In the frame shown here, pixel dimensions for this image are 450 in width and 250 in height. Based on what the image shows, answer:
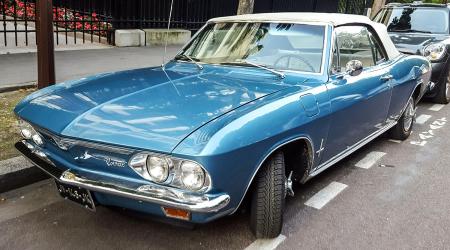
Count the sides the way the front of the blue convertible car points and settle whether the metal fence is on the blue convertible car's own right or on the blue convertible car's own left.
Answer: on the blue convertible car's own right

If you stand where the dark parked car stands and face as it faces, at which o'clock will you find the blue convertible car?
The blue convertible car is roughly at 11 o'clock from the dark parked car.

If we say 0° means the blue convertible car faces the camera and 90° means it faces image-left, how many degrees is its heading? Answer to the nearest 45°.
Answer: approximately 45°

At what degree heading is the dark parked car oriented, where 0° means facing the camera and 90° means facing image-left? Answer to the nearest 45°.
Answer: approximately 45°

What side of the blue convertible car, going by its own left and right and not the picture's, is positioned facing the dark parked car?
back

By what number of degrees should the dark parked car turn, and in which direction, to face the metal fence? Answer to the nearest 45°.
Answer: approximately 45° to its right
